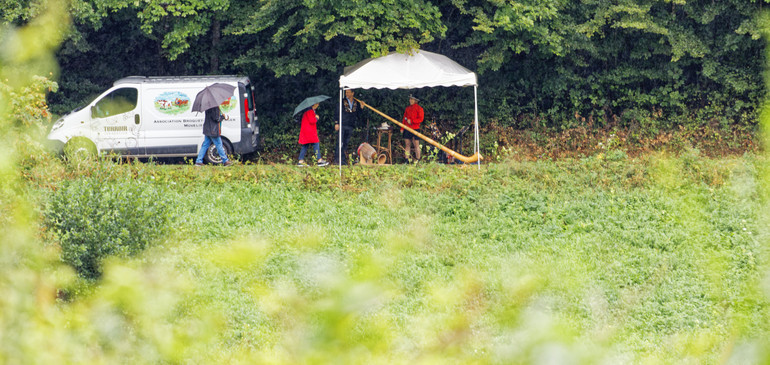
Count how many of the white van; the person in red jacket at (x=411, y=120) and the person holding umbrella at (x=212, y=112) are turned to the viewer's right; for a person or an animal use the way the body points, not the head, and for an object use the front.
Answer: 1

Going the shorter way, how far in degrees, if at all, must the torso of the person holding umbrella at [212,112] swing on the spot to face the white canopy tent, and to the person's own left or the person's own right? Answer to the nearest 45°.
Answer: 0° — they already face it

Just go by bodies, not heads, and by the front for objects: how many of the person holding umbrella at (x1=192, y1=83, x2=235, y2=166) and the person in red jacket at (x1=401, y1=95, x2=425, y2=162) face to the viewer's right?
1

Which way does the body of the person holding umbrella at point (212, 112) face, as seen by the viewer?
to the viewer's right

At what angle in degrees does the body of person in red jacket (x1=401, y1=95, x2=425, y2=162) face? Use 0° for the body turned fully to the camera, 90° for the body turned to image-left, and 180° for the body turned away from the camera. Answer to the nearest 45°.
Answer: approximately 45°

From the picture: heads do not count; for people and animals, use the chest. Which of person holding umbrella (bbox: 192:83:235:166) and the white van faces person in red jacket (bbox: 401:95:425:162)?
the person holding umbrella

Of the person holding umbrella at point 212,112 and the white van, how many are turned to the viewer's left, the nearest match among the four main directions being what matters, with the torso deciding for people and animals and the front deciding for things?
1

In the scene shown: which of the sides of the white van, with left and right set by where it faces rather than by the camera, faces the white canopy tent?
back

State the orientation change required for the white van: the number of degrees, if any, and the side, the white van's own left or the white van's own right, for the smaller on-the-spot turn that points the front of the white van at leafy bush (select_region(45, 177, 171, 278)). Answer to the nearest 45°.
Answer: approximately 90° to the white van's own left

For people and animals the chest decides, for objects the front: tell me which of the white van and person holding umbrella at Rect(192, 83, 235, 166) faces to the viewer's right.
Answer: the person holding umbrella

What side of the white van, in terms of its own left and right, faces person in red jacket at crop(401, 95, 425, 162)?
back

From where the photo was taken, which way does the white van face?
to the viewer's left

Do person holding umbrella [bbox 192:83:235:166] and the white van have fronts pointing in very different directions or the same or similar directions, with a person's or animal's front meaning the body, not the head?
very different directions

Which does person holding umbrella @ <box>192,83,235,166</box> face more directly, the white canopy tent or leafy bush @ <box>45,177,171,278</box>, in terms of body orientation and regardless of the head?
the white canopy tent
